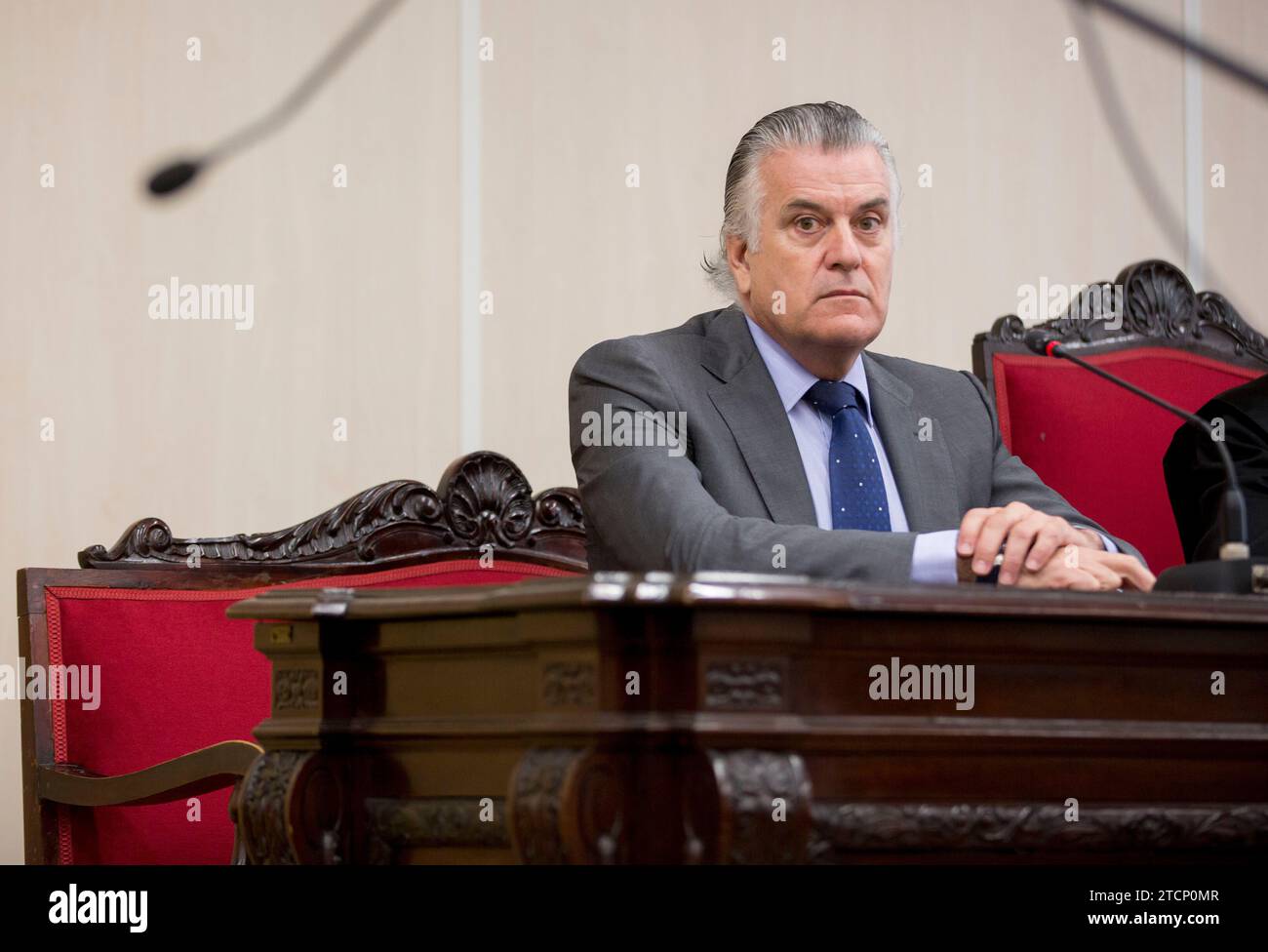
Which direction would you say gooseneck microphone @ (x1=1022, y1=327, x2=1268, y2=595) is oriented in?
to the viewer's left

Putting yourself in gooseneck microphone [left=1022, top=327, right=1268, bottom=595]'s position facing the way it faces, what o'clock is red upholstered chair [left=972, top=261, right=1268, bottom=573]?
The red upholstered chair is roughly at 3 o'clock from the gooseneck microphone.

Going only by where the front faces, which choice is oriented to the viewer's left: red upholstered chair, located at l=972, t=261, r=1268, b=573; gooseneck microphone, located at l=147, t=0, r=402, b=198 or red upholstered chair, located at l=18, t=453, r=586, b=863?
the gooseneck microphone

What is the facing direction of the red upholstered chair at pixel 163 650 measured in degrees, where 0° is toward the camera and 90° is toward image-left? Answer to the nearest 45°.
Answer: approximately 315°

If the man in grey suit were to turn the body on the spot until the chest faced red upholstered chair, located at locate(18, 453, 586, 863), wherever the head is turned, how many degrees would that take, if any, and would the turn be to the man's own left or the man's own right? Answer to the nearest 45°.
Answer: approximately 135° to the man's own right

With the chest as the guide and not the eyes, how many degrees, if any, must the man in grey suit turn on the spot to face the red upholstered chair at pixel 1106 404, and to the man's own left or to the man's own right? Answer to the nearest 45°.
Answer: approximately 90° to the man's own left

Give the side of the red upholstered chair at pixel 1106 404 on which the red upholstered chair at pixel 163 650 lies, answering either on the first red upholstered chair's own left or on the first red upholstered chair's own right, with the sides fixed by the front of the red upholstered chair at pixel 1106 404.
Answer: on the first red upholstered chair's own right

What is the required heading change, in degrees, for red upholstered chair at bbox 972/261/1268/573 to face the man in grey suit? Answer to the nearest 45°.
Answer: approximately 90° to its right

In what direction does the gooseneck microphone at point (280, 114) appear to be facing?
to the viewer's left
